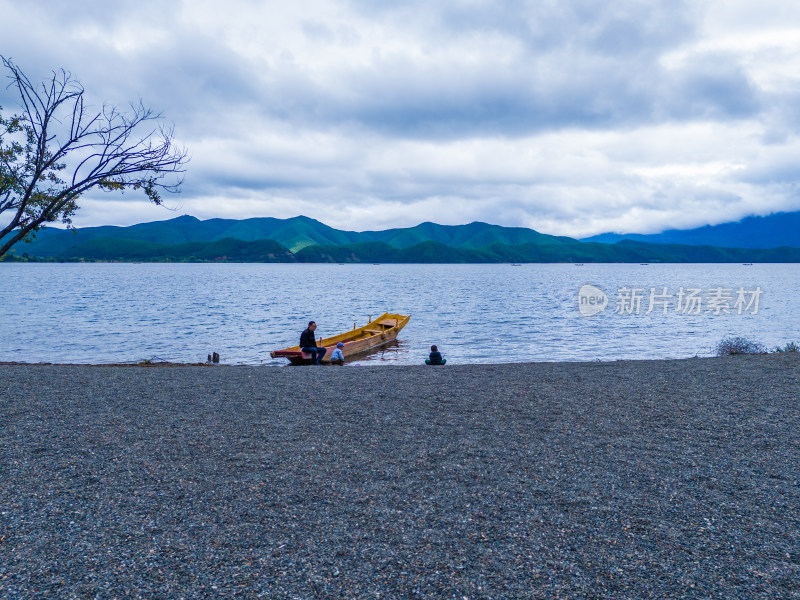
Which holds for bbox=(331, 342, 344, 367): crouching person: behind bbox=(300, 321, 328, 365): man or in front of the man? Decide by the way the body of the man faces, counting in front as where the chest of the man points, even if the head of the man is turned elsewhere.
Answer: in front

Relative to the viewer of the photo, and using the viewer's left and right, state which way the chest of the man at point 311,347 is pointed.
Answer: facing to the right of the viewer
